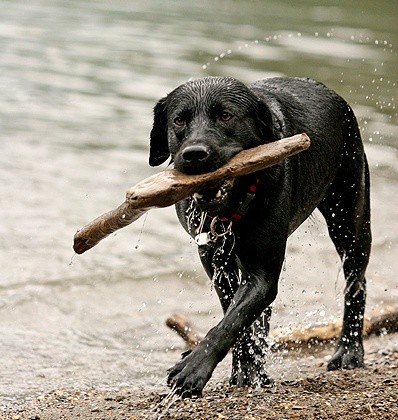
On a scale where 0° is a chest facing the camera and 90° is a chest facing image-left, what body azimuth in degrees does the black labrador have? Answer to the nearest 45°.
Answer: approximately 45°
